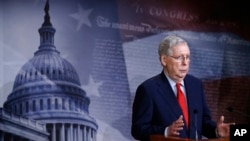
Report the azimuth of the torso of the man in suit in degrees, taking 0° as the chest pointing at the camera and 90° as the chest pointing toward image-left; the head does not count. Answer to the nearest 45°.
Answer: approximately 315°
